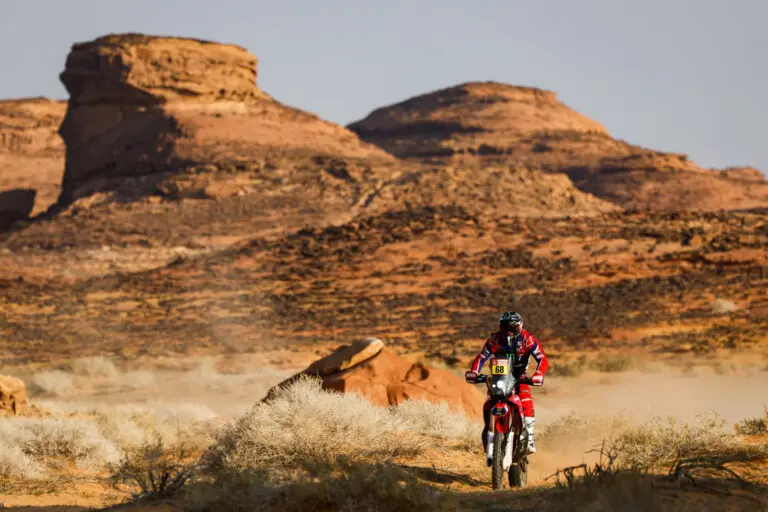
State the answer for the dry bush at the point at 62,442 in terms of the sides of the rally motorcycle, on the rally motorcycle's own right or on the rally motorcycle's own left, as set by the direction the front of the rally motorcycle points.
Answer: on the rally motorcycle's own right

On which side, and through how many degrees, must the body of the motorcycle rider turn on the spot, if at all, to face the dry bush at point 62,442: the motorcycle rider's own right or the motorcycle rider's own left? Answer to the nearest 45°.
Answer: approximately 135° to the motorcycle rider's own right

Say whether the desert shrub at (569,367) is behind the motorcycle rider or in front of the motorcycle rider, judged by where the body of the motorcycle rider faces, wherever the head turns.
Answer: behind

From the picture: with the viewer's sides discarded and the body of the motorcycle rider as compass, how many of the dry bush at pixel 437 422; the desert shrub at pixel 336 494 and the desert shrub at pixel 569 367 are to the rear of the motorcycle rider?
2

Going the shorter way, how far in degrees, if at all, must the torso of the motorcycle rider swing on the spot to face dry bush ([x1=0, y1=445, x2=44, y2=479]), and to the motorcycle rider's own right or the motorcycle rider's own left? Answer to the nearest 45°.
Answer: approximately 135° to the motorcycle rider's own right

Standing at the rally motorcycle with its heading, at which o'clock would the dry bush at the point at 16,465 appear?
The dry bush is roughly at 4 o'clock from the rally motorcycle.

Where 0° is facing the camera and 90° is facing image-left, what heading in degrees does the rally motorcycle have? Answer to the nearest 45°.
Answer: approximately 0°

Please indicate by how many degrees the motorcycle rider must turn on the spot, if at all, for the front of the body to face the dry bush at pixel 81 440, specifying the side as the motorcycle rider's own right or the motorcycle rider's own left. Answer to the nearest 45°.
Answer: approximately 135° to the motorcycle rider's own right

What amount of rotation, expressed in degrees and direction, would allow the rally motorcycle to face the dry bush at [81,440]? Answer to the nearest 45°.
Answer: approximately 135° to its right

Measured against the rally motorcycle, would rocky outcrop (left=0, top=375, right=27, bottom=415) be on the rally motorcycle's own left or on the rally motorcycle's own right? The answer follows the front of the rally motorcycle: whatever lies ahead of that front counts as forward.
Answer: on the rally motorcycle's own right
